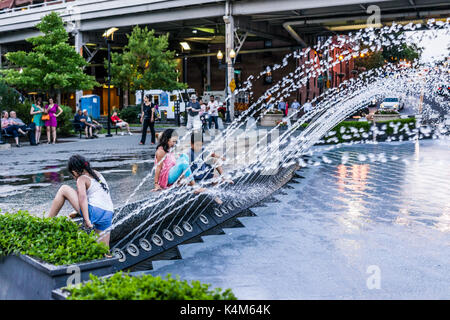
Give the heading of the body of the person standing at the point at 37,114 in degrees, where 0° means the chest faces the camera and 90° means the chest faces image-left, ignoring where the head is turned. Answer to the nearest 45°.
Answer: approximately 315°

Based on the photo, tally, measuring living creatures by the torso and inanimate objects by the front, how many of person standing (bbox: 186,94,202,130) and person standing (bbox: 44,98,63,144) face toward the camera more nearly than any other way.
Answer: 2

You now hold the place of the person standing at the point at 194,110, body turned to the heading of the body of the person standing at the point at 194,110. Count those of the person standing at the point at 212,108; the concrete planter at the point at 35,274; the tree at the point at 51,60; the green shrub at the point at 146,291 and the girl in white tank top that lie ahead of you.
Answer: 3

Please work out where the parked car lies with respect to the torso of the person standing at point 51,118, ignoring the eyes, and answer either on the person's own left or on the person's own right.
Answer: on the person's own left

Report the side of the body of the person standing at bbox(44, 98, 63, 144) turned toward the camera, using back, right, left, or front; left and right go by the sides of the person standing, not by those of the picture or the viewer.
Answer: front

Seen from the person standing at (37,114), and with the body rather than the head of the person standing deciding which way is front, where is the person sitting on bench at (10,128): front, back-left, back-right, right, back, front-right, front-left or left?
right

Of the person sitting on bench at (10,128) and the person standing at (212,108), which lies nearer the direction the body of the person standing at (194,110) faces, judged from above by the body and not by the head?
the person sitting on bench

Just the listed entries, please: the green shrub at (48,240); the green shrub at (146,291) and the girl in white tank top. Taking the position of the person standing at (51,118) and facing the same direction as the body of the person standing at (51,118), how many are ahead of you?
3

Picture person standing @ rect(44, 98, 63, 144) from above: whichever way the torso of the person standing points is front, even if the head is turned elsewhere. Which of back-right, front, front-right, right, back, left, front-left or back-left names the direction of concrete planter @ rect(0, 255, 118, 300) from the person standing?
front

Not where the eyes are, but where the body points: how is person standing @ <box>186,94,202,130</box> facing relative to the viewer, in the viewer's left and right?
facing the viewer

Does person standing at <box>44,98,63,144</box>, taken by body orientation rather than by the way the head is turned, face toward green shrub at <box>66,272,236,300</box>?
yes

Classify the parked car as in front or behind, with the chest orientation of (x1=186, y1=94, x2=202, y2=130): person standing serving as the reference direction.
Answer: behind

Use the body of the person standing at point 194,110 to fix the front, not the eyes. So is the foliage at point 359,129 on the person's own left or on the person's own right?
on the person's own left

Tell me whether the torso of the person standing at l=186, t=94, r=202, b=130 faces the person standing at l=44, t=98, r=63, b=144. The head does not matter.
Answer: no

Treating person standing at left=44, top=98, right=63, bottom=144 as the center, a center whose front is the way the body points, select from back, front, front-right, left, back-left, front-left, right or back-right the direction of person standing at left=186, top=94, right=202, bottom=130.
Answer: left

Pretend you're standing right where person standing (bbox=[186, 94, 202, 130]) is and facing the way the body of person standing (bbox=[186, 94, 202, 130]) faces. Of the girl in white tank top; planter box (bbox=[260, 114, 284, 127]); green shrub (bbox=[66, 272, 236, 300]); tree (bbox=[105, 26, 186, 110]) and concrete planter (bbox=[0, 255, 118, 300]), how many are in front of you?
3

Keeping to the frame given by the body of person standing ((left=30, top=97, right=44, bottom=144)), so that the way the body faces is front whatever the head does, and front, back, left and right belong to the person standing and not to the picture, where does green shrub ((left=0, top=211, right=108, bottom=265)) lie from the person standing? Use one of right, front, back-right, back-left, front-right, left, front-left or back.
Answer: front-right

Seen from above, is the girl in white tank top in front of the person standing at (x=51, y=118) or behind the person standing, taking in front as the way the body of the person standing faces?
in front
